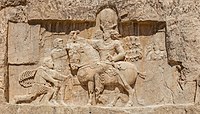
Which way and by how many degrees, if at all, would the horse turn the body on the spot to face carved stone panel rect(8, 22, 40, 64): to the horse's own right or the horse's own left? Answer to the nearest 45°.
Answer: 0° — it already faces it

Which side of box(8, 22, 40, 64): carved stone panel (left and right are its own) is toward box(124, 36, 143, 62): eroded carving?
left

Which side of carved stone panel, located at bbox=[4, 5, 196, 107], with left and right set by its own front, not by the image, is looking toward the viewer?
front

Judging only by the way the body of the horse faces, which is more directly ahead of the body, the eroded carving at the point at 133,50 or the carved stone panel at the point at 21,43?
the carved stone panel

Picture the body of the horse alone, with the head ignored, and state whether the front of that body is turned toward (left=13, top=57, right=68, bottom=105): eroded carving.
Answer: yes

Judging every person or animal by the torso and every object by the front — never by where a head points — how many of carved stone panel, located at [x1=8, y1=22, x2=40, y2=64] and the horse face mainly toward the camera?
1

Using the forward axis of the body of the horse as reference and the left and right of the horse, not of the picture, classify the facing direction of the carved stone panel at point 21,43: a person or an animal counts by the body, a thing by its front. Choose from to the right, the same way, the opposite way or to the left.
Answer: to the left

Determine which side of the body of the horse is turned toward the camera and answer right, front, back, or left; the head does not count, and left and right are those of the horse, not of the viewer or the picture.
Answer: left

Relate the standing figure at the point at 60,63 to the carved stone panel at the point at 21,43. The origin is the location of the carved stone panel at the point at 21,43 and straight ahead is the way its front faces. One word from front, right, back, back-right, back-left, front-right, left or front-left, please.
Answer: left

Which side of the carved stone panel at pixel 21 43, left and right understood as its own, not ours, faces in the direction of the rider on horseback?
left
